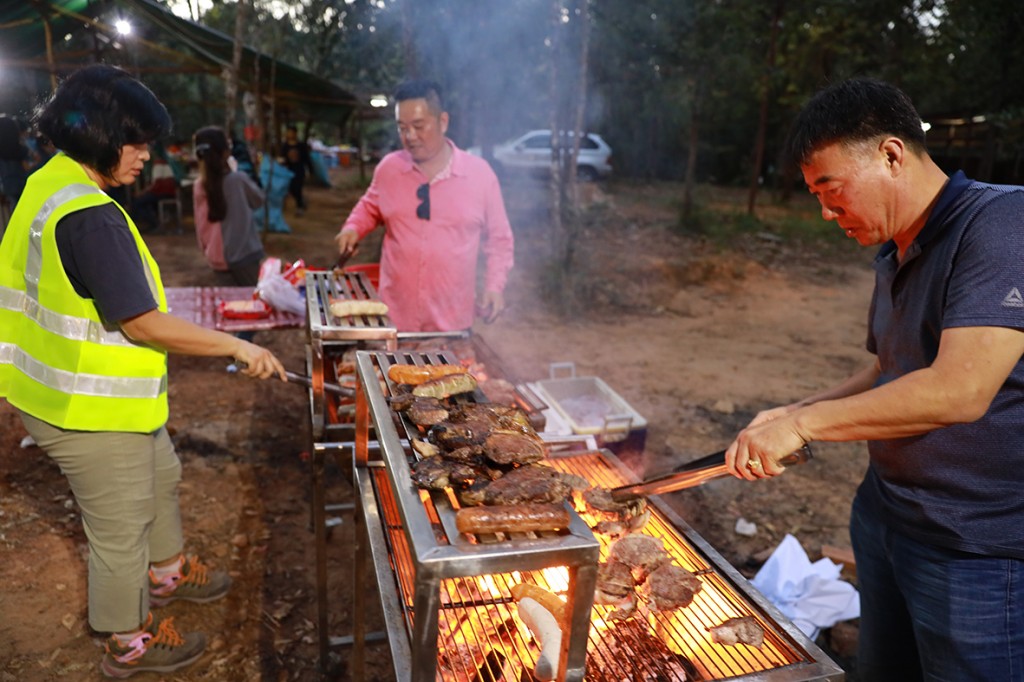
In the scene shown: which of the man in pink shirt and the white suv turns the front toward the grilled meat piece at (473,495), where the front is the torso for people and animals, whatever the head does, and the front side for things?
the man in pink shirt

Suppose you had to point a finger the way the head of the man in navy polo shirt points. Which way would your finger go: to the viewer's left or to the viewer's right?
to the viewer's left

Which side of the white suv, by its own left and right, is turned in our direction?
left

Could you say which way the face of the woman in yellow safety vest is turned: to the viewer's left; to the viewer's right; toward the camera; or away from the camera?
to the viewer's right

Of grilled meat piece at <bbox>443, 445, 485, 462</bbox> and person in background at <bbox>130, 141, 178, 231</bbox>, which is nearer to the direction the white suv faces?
the person in background

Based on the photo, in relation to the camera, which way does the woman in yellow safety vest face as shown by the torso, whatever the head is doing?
to the viewer's right

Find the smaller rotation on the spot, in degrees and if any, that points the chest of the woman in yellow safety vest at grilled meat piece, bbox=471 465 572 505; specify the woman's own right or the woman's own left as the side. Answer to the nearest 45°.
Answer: approximately 45° to the woman's own right

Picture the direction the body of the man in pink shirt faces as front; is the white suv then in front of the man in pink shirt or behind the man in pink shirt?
behind

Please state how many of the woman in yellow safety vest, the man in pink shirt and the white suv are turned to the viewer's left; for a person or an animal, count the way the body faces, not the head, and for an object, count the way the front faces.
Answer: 1

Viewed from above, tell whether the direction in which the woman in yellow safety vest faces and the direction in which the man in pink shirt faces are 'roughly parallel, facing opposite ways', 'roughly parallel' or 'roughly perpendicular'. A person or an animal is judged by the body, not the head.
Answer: roughly perpendicular

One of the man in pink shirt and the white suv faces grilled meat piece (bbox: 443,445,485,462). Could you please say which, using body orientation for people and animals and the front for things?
the man in pink shirt

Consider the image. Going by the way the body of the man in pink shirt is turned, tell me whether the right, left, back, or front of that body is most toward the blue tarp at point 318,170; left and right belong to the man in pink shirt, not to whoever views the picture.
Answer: back
